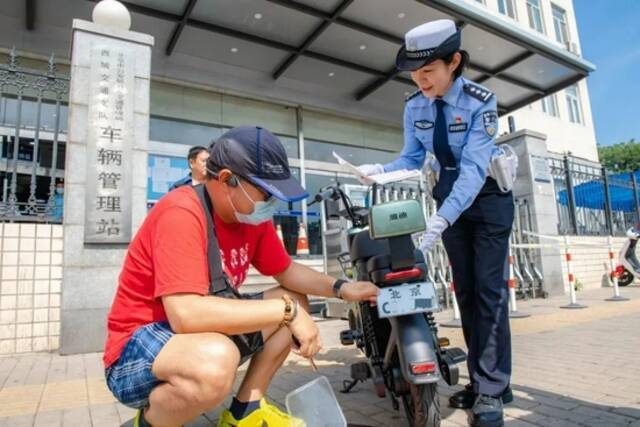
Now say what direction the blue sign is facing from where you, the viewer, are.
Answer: facing the viewer

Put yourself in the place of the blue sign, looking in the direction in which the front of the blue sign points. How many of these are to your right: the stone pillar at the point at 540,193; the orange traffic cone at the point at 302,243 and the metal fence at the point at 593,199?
0

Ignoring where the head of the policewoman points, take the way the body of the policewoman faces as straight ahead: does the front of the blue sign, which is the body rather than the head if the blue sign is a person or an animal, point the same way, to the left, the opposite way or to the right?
to the left

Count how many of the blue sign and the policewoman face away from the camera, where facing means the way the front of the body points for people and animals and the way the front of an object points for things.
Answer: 0

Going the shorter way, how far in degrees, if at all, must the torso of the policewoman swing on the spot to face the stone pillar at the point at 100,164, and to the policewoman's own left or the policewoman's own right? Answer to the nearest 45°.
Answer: approximately 45° to the policewoman's own right

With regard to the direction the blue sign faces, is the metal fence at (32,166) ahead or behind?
ahead

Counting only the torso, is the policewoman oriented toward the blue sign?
no

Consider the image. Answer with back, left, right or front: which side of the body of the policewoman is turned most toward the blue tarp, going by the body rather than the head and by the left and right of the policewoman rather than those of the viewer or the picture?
back

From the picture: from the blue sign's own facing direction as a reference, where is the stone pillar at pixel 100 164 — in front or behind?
in front

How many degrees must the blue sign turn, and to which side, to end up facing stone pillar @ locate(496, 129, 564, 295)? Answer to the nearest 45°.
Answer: approximately 45° to its left

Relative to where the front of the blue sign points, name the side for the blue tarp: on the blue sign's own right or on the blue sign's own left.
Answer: on the blue sign's own left

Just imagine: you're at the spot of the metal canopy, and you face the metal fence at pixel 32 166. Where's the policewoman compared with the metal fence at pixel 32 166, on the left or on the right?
left

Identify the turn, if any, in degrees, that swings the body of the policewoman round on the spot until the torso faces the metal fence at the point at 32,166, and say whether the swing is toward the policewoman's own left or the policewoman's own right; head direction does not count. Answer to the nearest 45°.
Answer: approximately 45° to the policewoman's own right
